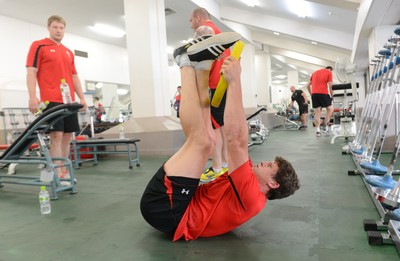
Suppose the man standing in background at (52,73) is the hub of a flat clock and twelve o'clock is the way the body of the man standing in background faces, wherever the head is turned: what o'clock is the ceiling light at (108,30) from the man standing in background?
The ceiling light is roughly at 8 o'clock from the man standing in background.

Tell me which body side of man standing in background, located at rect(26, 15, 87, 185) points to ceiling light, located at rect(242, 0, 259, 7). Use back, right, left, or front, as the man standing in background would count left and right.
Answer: left

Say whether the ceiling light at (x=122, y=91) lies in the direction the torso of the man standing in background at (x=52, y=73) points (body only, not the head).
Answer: no

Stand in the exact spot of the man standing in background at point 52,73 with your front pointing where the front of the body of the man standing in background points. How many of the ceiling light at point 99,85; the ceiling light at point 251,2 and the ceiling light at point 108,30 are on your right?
0

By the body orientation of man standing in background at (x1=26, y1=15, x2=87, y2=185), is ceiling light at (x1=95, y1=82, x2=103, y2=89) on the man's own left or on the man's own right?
on the man's own left

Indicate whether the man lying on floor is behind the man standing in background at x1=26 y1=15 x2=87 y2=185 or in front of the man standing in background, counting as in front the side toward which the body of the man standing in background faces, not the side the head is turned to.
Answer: in front

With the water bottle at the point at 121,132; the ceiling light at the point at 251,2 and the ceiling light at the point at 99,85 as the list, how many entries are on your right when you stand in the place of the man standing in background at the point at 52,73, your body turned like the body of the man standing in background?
0

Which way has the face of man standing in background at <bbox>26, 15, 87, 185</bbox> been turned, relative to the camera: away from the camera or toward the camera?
toward the camera

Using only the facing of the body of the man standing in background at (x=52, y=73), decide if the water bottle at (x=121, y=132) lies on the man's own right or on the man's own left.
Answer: on the man's own left

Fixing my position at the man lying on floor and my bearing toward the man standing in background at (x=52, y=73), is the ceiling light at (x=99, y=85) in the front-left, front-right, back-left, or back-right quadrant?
front-right
